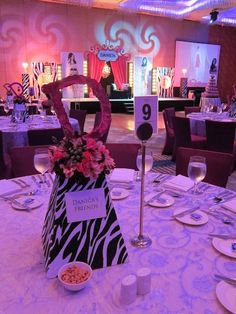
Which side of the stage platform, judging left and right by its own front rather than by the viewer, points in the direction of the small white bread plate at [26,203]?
front

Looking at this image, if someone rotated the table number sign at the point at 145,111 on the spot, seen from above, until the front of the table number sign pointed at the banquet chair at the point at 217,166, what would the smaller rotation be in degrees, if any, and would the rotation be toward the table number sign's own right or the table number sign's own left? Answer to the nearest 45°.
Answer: approximately 135° to the table number sign's own left

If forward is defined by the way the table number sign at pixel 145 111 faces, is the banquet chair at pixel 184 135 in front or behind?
behind

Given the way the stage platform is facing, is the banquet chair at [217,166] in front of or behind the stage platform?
in front

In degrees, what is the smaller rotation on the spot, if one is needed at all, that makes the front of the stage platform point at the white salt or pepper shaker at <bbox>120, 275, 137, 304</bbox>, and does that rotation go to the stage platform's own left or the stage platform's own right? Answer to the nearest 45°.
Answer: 0° — it already faces it

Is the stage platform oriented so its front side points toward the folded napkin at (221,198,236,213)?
yes
